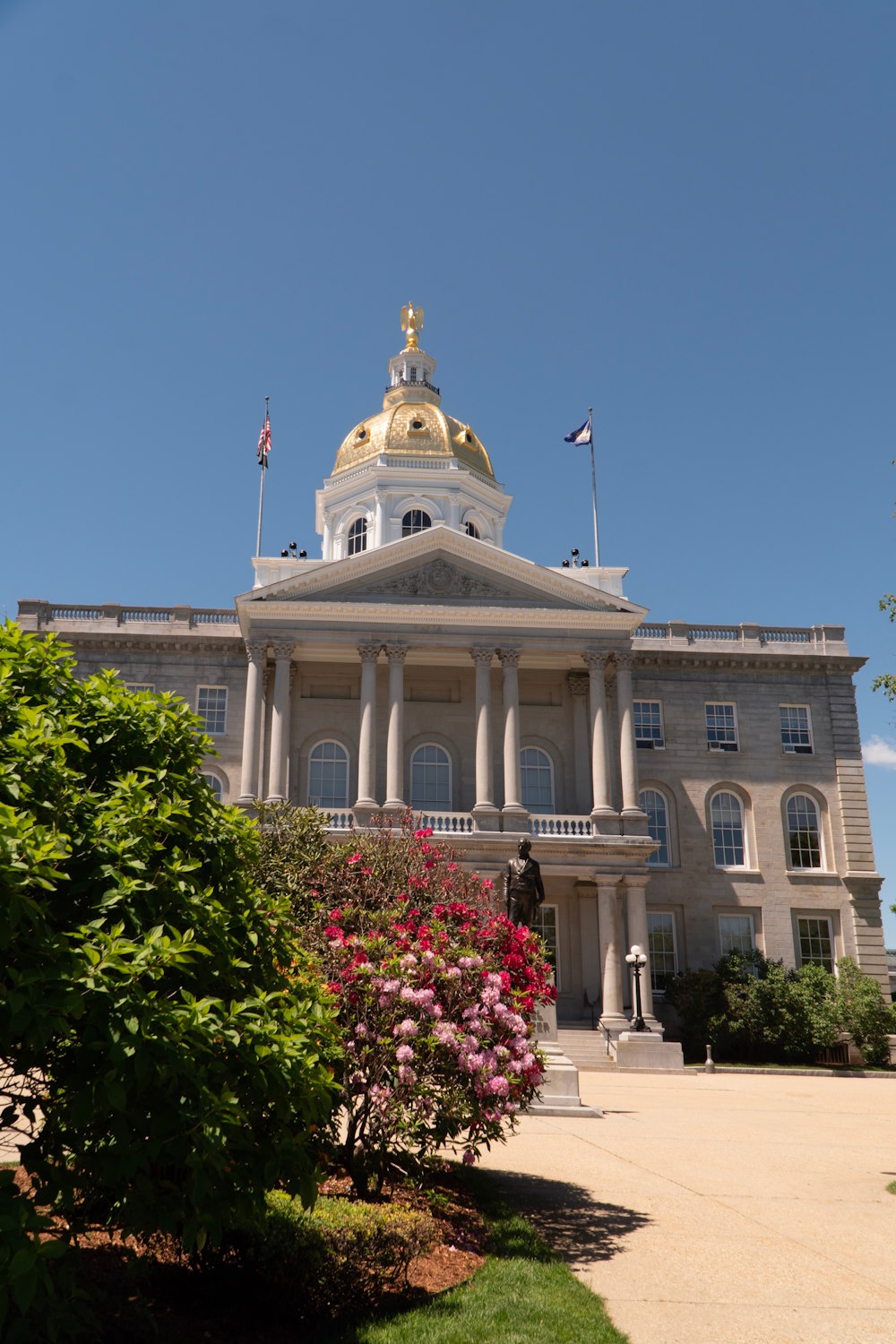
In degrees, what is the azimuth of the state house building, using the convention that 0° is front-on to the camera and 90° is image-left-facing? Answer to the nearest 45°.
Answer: approximately 0°

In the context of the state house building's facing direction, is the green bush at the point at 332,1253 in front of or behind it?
in front

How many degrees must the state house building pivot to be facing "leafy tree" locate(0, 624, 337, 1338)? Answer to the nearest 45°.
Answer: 0° — it already faces it

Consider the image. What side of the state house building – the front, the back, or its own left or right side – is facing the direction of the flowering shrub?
front

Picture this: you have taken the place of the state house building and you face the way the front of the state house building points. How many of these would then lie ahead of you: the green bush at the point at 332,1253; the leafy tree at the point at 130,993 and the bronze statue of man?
3
